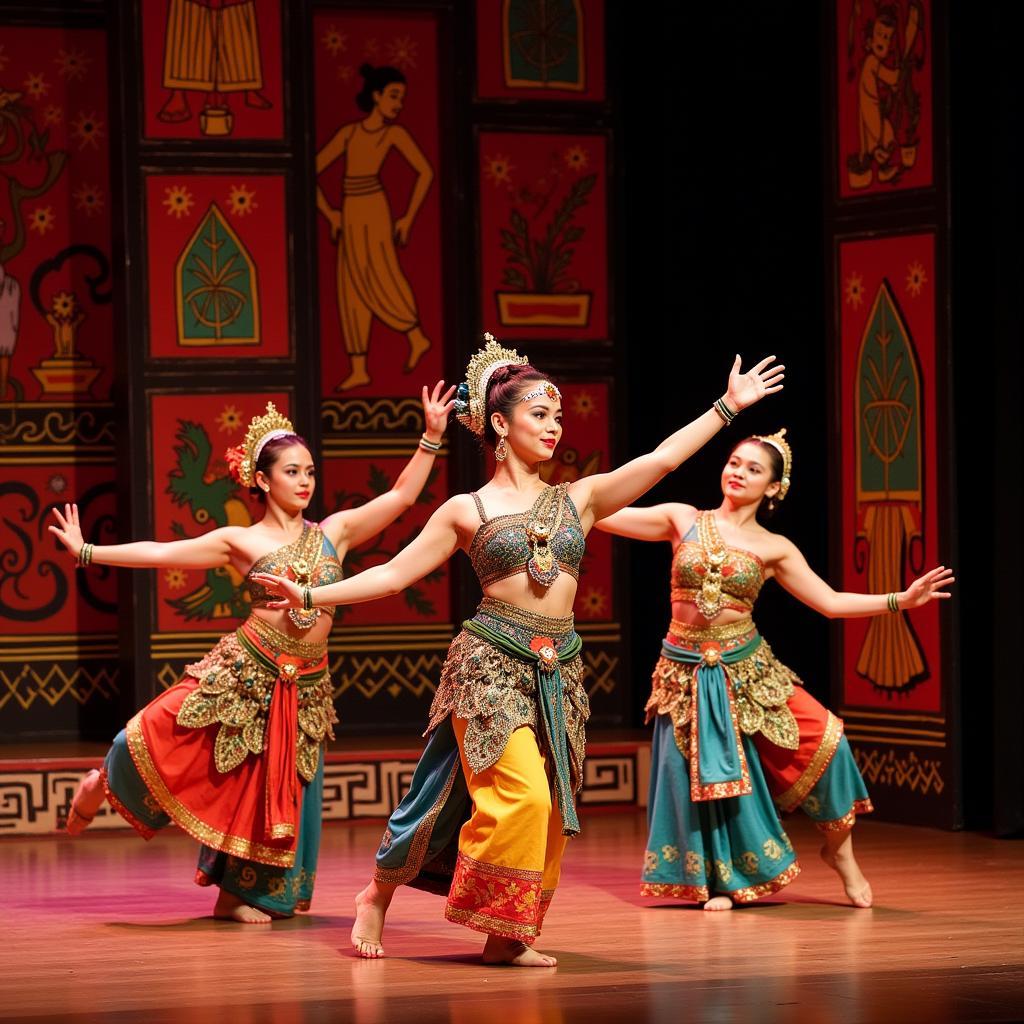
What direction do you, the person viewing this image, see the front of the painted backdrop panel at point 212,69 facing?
facing the viewer

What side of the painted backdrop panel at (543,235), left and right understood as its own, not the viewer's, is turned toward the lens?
front

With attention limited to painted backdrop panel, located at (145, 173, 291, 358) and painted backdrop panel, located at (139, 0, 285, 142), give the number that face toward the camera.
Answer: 2

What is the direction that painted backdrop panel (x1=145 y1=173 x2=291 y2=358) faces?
toward the camera

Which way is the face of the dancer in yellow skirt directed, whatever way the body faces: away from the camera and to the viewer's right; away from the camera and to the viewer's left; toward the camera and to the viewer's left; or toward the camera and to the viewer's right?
toward the camera and to the viewer's right

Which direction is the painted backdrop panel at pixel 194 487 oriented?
toward the camera

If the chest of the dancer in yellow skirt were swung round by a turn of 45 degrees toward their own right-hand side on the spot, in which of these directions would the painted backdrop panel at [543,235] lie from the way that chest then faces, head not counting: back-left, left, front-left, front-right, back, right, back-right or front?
back

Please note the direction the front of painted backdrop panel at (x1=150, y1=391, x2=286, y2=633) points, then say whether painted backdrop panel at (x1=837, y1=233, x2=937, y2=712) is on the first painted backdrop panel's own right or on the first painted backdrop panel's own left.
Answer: on the first painted backdrop panel's own left

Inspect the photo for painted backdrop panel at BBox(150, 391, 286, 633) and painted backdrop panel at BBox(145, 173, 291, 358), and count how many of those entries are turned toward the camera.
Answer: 2

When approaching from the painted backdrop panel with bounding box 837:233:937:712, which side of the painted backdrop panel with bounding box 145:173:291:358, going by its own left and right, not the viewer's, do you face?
left

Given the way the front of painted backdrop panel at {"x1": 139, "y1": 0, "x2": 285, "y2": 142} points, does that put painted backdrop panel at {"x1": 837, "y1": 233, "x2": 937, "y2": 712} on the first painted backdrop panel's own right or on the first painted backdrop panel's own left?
on the first painted backdrop panel's own left
